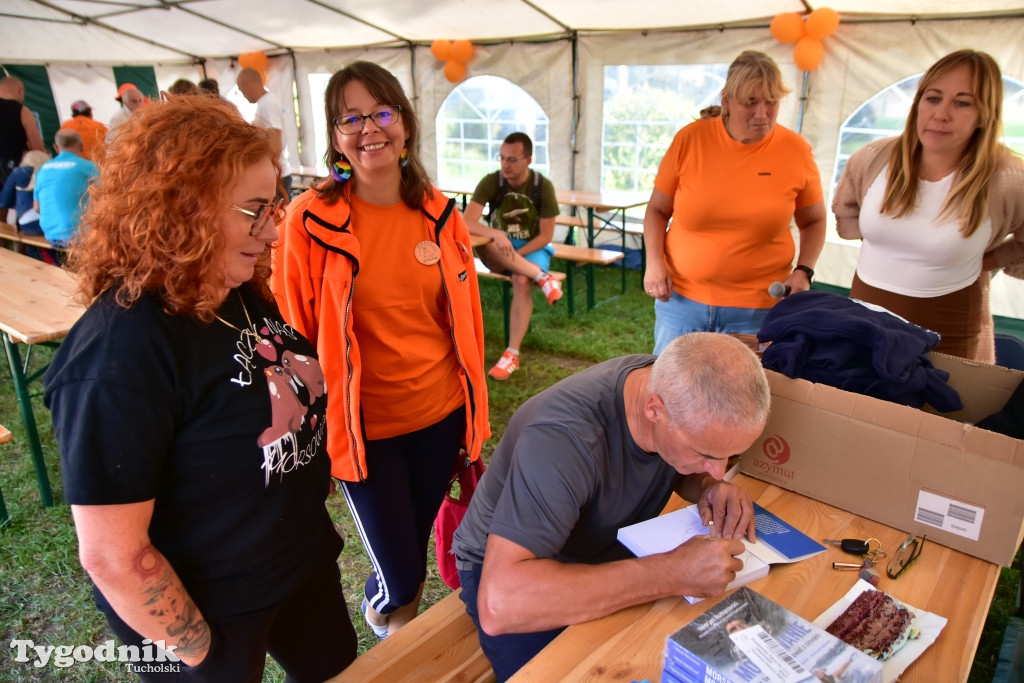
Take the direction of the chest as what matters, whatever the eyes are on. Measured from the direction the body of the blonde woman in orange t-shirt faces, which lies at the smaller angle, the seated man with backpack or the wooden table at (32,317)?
the wooden table

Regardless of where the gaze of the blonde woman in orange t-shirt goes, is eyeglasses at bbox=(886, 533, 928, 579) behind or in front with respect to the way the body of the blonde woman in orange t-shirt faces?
in front

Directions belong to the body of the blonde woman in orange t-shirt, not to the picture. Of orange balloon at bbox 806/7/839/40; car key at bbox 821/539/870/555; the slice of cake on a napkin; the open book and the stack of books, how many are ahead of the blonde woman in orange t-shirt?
4

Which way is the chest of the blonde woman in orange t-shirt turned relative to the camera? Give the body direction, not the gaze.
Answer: toward the camera

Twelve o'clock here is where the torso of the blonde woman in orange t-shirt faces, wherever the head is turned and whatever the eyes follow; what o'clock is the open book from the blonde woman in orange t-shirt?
The open book is roughly at 12 o'clock from the blonde woman in orange t-shirt.

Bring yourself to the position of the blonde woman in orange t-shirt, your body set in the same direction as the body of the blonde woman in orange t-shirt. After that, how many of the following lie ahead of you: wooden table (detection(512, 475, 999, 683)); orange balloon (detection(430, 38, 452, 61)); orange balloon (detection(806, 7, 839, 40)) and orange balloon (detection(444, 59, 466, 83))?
1

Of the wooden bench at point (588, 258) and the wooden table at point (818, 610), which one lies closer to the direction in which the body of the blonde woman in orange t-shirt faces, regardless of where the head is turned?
the wooden table

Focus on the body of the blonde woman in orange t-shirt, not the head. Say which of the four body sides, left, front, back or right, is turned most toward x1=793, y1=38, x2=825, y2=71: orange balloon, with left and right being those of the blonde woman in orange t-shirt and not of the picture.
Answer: back

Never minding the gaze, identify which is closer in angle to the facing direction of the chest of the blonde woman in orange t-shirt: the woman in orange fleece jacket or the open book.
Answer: the open book

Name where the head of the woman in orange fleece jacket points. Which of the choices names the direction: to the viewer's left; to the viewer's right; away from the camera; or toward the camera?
toward the camera

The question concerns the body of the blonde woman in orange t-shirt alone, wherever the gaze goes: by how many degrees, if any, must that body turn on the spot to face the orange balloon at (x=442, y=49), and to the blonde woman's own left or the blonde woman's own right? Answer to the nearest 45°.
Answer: approximately 135° to the blonde woman's own right

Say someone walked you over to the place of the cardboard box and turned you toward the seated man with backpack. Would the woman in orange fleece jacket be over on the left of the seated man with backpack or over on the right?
left

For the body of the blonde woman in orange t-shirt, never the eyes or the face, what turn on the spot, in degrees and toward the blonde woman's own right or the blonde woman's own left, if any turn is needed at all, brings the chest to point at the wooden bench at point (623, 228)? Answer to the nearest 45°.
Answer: approximately 180°

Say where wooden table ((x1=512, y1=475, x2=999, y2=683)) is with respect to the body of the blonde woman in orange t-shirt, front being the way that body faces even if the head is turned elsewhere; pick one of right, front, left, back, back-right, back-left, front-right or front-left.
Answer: front

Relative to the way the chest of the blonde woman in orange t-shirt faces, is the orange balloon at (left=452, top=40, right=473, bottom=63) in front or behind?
behind

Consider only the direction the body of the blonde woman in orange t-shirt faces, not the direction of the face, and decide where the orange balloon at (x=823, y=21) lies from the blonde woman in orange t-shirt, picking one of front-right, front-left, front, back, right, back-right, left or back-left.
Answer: back

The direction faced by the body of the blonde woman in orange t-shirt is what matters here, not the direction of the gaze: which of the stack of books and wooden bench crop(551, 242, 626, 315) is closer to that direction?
the stack of books

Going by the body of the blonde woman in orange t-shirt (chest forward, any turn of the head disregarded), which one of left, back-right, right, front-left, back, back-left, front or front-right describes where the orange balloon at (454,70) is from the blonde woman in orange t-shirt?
back-right

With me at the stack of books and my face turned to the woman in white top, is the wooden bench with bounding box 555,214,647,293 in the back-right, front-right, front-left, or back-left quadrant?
front-left

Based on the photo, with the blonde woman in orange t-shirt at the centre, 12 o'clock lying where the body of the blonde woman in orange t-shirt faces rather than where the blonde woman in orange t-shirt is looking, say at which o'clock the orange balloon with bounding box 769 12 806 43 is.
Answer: The orange balloon is roughly at 6 o'clock from the blonde woman in orange t-shirt.
